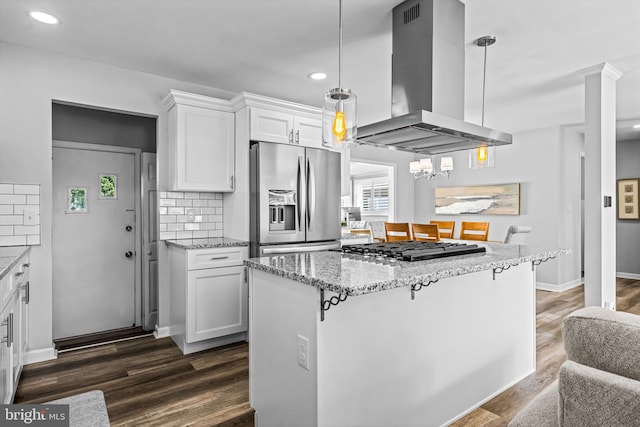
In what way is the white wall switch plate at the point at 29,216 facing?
toward the camera

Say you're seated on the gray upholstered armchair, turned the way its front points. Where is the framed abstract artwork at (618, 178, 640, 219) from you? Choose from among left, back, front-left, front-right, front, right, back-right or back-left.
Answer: back-right

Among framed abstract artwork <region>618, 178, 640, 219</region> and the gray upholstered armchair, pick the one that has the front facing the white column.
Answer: the framed abstract artwork

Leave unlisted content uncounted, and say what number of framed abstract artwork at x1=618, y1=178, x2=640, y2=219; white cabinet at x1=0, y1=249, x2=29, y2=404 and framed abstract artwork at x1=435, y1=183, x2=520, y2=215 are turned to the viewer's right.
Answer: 1

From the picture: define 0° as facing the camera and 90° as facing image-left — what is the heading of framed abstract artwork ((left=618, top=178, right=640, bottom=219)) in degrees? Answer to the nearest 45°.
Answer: approximately 0°

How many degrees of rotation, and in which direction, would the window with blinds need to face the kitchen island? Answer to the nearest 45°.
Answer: approximately 45° to its left

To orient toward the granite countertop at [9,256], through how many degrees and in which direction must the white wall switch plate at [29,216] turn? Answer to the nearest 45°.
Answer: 0° — it already faces it

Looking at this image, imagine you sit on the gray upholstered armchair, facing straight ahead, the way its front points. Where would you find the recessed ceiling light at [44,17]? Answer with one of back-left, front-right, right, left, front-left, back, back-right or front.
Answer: front-right

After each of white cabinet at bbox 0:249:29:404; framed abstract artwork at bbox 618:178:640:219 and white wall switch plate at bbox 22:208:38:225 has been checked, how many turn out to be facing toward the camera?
2

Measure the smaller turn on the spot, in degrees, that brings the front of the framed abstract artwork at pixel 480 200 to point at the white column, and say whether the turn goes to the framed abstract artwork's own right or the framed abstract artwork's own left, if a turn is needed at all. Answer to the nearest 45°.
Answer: approximately 45° to the framed abstract artwork's own left

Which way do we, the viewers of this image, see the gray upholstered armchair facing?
facing the viewer and to the left of the viewer

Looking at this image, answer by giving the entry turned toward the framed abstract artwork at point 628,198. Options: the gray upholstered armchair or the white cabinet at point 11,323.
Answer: the white cabinet

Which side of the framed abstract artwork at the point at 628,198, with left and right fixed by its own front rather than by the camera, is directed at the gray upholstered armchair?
front

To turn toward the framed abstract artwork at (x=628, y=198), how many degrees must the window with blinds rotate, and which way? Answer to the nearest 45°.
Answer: approximately 90° to its left
